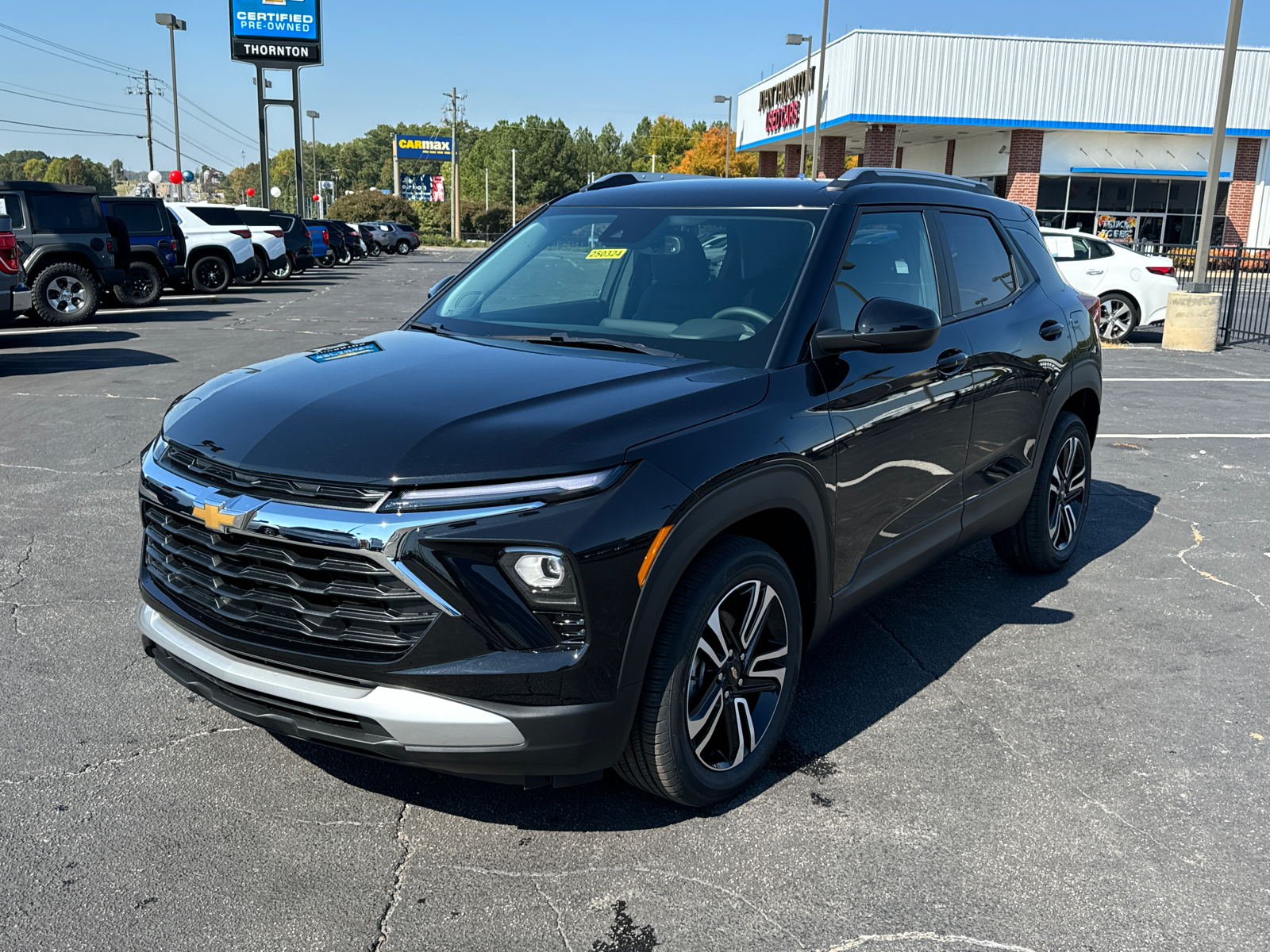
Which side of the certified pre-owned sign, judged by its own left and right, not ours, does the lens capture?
front

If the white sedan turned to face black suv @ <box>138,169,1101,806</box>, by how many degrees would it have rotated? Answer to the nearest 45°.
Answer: approximately 90° to its left

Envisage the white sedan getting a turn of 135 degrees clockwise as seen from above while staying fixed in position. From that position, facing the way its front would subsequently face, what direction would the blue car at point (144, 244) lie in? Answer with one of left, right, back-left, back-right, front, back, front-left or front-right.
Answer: back-left

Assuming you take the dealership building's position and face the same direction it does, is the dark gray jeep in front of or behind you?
in front

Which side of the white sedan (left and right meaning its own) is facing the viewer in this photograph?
left

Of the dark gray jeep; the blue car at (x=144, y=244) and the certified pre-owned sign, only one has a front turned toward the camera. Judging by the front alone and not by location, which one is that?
the certified pre-owned sign

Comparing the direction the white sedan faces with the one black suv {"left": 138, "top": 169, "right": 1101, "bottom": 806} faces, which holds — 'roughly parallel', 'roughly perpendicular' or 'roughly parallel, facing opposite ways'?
roughly perpendicular

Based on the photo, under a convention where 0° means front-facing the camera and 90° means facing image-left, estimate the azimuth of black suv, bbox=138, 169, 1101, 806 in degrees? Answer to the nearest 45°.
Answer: approximately 45°

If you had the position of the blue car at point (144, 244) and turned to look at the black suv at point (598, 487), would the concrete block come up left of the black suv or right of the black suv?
left

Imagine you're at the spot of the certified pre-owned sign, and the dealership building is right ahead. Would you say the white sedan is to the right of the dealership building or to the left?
right

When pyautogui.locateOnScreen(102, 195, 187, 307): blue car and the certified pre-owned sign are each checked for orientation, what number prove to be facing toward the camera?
1

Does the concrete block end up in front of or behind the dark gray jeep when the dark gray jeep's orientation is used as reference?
behind

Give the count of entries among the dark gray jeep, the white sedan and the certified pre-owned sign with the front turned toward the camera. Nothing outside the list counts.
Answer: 1

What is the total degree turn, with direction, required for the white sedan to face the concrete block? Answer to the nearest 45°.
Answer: approximately 180°

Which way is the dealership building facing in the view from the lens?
facing the viewer and to the left of the viewer
